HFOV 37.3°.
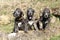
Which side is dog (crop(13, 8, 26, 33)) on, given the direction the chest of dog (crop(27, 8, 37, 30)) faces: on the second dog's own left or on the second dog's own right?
on the second dog's own right

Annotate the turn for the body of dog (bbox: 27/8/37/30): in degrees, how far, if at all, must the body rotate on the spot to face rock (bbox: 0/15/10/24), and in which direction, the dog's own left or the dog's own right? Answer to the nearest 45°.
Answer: approximately 135° to the dog's own right

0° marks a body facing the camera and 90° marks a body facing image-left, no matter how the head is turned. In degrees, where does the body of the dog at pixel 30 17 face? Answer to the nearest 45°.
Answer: approximately 0°

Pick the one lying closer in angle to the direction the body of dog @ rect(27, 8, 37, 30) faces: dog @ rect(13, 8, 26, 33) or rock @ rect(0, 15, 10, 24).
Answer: the dog

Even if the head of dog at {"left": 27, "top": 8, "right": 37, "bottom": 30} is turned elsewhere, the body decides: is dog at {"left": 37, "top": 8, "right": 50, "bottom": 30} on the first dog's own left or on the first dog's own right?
on the first dog's own left
